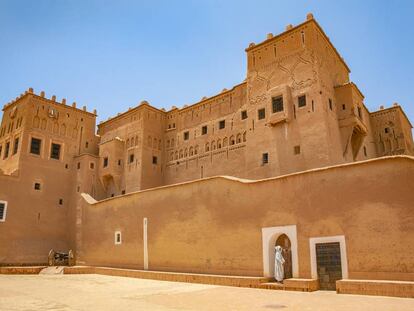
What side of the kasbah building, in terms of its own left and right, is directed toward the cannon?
right
